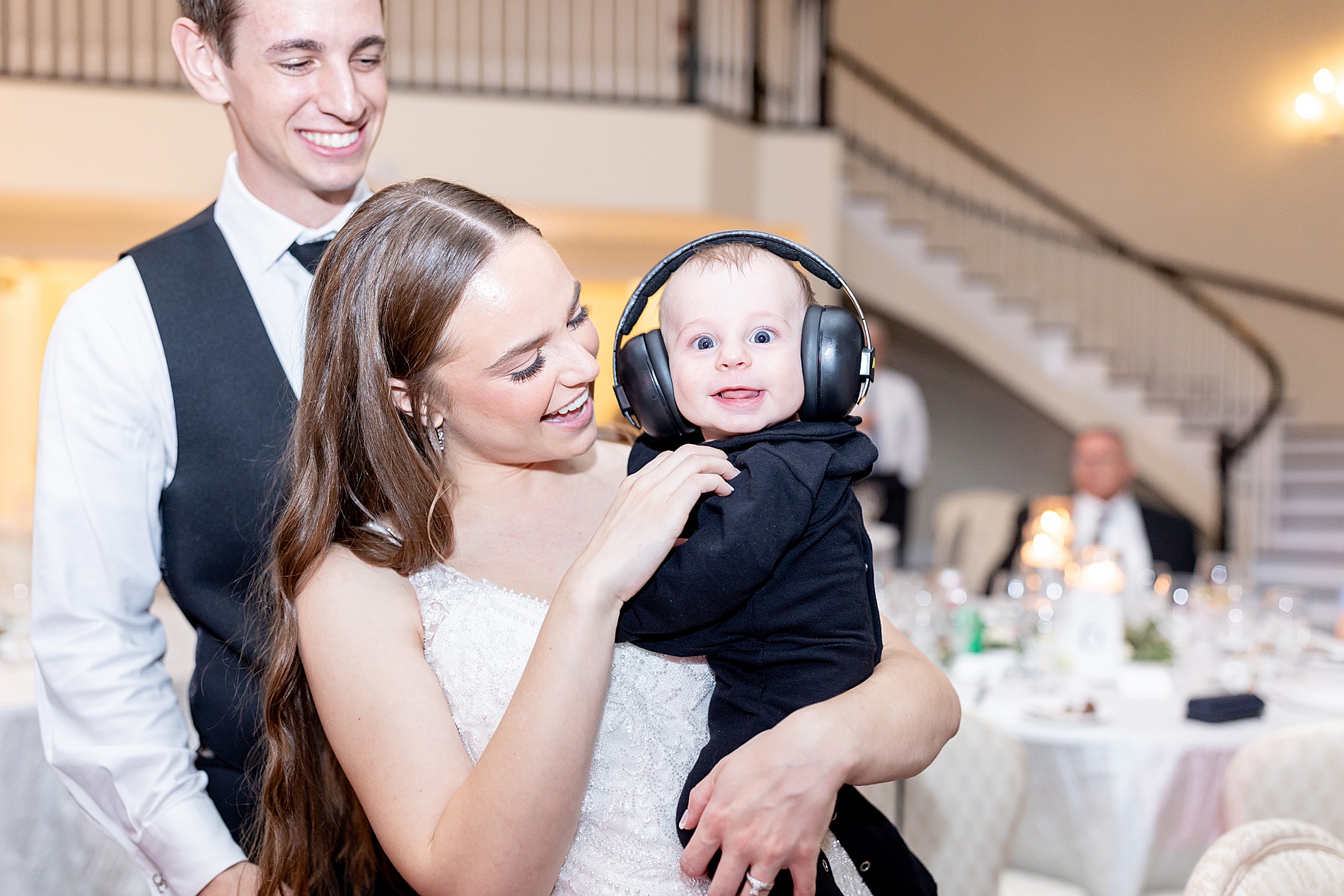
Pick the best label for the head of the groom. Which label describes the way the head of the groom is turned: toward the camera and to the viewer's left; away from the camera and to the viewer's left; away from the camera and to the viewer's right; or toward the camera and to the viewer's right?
toward the camera and to the viewer's right

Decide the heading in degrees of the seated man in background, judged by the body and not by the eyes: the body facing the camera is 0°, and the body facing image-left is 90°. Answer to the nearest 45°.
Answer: approximately 0°

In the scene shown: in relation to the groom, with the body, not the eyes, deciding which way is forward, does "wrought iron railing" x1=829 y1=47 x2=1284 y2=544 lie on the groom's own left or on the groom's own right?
on the groom's own left

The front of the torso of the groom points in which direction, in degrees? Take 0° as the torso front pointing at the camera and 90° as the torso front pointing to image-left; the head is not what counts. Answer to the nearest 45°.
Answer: approximately 315°

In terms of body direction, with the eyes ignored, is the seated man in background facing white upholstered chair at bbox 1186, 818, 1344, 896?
yes

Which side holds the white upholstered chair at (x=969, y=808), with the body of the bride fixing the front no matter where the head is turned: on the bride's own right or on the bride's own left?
on the bride's own left

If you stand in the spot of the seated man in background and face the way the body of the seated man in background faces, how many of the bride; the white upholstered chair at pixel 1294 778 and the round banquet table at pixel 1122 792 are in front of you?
3
